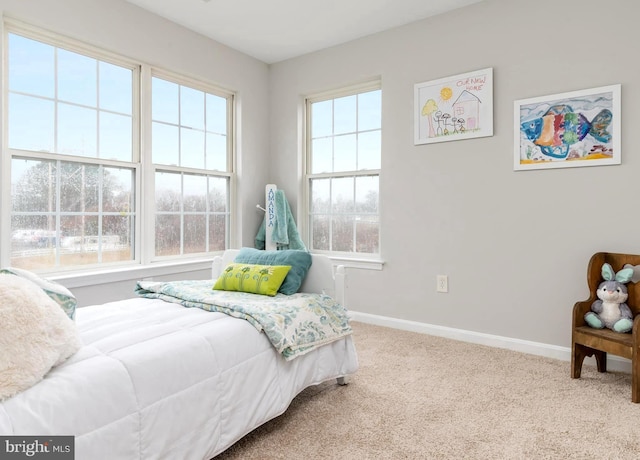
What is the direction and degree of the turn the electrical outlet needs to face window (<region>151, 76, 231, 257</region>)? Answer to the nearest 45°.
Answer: approximately 90° to its right

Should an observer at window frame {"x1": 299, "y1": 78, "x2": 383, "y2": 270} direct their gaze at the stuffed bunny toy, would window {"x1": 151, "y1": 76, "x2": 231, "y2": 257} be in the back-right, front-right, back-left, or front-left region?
back-right

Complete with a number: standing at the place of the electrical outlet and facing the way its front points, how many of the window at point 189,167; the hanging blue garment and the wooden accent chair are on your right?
2

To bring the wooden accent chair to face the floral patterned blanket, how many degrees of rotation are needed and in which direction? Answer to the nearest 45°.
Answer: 0° — it already faces it

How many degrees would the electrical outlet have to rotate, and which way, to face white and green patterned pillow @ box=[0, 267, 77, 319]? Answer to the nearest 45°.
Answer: approximately 45° to its right

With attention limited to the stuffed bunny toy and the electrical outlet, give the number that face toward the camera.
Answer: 2

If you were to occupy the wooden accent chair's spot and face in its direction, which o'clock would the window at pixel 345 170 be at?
The window is roughly at 2 o'clock from the wooden accent chair.

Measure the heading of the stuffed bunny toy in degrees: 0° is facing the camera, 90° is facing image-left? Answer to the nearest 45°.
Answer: approximately 0°

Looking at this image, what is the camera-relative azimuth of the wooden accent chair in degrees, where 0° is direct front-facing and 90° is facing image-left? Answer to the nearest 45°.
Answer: approximately 45°
